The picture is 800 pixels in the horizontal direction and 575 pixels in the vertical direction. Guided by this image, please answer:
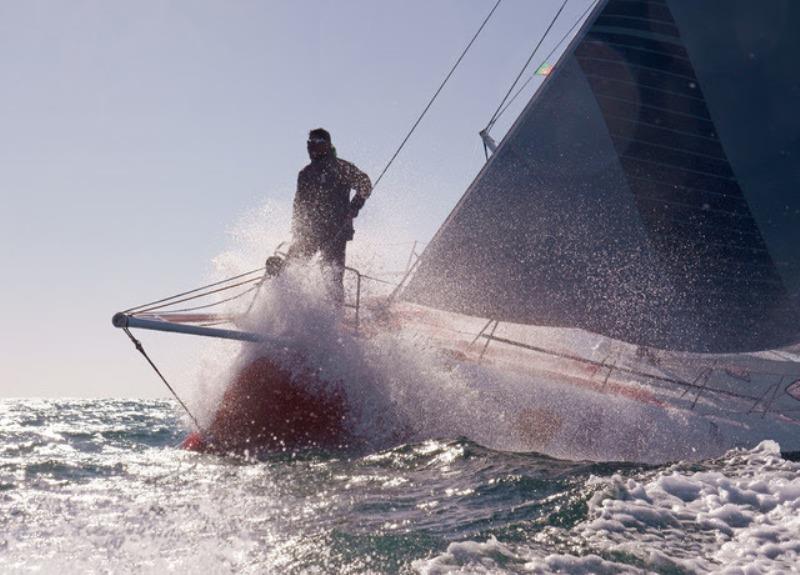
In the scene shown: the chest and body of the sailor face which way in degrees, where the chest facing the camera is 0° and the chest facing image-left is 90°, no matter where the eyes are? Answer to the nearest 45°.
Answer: approximately 45°

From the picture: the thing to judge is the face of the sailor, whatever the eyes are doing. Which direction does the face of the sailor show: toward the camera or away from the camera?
toward the camera
